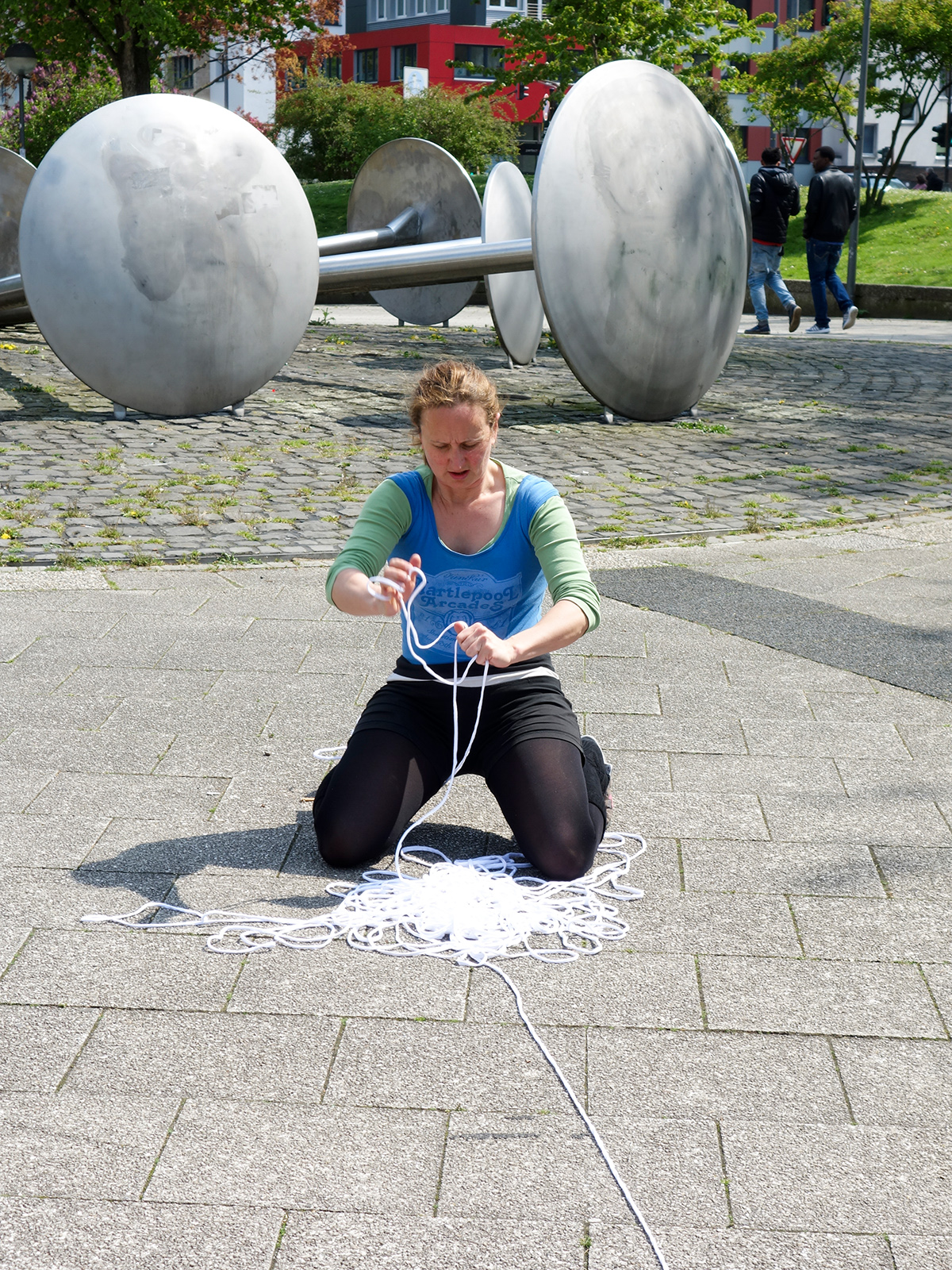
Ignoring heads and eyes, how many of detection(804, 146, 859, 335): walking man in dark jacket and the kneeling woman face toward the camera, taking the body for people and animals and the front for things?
1

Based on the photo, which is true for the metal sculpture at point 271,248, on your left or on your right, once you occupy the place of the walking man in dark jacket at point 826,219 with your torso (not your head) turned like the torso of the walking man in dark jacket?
on your left

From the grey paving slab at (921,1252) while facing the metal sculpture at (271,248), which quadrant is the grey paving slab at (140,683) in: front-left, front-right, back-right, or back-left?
front-left

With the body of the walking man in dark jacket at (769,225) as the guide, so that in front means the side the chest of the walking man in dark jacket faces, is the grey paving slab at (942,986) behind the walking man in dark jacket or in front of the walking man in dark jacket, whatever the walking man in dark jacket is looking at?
behind

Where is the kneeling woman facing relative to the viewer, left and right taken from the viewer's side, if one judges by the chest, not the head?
facing the viewer

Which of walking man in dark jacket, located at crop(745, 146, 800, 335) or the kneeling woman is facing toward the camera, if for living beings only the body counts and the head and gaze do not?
the kneeling woman

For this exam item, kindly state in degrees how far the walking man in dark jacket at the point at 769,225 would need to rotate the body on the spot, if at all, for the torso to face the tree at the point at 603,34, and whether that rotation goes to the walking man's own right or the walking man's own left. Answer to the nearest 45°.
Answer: approximately 45° to the walking man's own right

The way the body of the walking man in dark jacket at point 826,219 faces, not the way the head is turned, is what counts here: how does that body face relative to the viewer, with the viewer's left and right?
facing away from the viewer and to the left of the viewer

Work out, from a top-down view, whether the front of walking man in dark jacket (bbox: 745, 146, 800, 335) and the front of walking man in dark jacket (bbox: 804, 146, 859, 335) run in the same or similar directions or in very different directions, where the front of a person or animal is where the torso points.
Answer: same or similar directions

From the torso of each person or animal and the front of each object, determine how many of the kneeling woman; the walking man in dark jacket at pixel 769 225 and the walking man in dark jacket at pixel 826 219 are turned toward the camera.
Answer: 1

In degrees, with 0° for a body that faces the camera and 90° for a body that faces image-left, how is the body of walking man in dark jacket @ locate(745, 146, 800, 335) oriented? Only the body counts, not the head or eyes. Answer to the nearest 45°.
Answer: approximately 135°

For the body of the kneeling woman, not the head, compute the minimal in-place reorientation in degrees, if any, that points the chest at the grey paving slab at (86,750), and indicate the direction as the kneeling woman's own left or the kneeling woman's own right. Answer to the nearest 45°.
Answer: approximately 135° to the kneeling woman's own right
